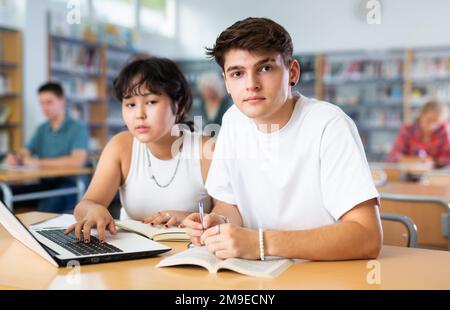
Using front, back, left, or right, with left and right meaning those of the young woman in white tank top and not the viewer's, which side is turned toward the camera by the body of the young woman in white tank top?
front

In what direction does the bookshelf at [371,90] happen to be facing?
toward the camera

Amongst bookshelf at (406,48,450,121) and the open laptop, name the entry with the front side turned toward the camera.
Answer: the bookshelf

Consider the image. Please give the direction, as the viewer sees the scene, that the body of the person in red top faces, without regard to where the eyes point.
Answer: toward the camera

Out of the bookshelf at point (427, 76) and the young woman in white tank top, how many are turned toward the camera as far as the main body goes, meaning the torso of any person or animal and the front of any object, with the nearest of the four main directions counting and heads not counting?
2

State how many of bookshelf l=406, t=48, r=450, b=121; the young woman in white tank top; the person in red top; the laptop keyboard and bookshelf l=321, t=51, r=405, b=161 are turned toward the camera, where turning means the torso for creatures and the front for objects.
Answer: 4

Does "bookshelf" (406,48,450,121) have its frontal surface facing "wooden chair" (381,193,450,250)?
yes

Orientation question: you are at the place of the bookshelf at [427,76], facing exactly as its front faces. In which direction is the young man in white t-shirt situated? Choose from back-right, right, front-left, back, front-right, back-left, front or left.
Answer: front

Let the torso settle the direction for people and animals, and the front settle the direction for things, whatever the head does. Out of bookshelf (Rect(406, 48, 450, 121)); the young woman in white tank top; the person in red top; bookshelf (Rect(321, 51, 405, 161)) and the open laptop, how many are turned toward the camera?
4

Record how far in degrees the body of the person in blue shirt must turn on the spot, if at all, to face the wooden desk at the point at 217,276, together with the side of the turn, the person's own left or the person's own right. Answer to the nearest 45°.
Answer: approximately 45° to the person's own left

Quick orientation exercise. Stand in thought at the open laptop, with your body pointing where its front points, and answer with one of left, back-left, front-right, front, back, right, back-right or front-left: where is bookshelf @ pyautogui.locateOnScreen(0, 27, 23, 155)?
front-left

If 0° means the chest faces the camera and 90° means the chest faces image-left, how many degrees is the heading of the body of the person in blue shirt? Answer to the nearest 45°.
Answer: approximately 45°

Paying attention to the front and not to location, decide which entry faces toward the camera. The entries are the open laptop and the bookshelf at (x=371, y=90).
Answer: the bookshelf

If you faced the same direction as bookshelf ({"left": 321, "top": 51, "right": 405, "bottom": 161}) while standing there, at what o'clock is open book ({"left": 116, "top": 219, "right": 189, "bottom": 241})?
The open book is roughly at 12 o'clock from the bookshelf.

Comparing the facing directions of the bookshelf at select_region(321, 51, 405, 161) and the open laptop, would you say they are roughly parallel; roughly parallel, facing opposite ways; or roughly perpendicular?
roughly perpendicular

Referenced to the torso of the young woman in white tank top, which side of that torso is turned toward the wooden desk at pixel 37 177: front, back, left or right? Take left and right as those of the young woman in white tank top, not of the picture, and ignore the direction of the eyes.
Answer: back

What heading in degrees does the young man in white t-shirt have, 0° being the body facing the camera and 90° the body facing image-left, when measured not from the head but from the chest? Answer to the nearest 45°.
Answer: approximately 45°

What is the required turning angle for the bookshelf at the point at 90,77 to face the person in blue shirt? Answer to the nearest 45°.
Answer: approximately 45° to its right

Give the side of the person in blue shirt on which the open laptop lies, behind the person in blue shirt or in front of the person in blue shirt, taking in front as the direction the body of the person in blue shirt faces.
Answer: in front

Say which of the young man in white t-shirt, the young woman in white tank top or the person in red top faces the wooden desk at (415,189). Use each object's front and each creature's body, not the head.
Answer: the person in red top
